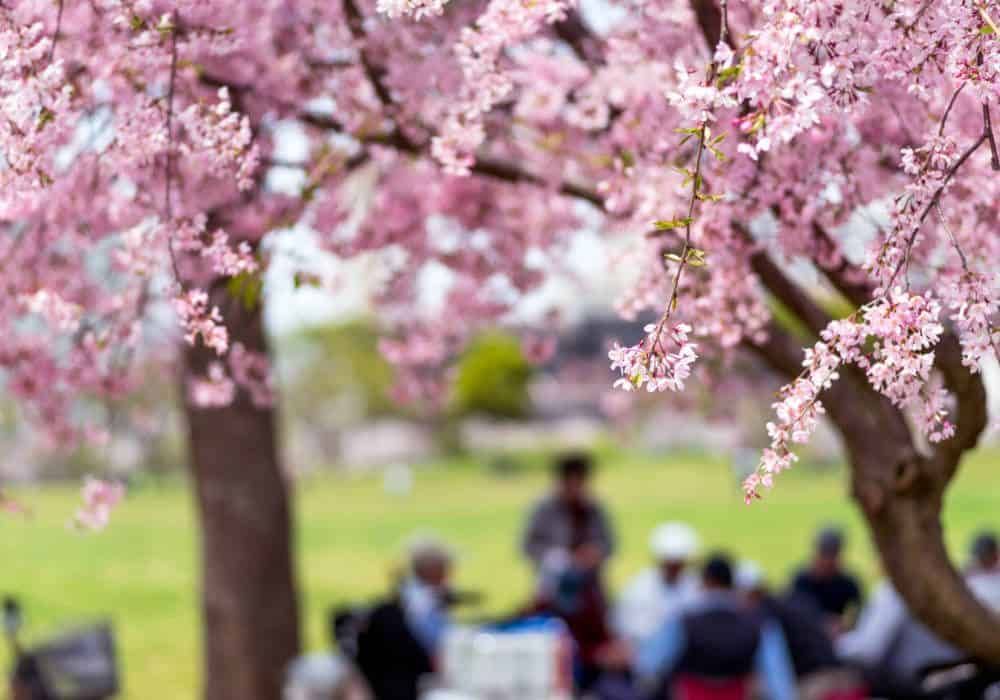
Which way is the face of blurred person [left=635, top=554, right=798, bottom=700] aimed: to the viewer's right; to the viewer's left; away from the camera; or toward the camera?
away from the camera

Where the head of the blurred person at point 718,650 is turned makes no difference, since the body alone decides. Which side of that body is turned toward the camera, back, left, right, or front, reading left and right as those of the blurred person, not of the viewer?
back

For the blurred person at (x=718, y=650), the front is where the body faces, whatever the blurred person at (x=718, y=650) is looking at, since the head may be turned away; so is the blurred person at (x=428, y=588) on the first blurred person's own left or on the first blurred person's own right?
on the first blurred person's own left
